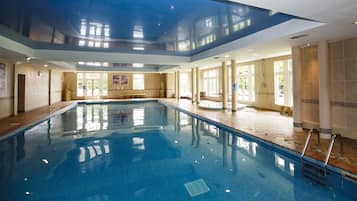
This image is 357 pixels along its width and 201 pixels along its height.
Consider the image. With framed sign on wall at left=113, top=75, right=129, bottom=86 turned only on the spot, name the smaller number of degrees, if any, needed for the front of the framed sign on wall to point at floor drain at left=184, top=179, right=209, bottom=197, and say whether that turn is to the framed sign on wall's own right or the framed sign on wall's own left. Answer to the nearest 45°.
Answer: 0° — it already faces it

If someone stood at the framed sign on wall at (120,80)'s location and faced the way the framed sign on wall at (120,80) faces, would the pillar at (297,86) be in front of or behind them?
in front

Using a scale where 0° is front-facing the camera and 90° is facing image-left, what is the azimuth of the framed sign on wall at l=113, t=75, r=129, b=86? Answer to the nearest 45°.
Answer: approximately 0°

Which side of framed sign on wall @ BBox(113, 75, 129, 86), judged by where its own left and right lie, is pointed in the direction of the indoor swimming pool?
front

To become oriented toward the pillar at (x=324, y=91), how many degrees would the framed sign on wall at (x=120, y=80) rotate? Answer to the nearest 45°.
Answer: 0° — it already faces it

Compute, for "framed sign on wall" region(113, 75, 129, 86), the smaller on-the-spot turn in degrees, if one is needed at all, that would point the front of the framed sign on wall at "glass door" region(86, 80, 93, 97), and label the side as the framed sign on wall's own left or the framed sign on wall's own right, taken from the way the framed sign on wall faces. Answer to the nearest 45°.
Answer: approximately 90° to the framed sign on wall's own right

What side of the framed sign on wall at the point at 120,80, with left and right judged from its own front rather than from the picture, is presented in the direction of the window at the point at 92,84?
right

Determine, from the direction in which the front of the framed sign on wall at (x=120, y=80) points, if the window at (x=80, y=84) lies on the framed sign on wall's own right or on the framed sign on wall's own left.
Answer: on the framed sign on wall's own right

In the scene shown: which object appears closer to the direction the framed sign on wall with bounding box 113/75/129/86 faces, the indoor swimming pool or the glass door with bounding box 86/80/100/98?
the indoor swimming pool
